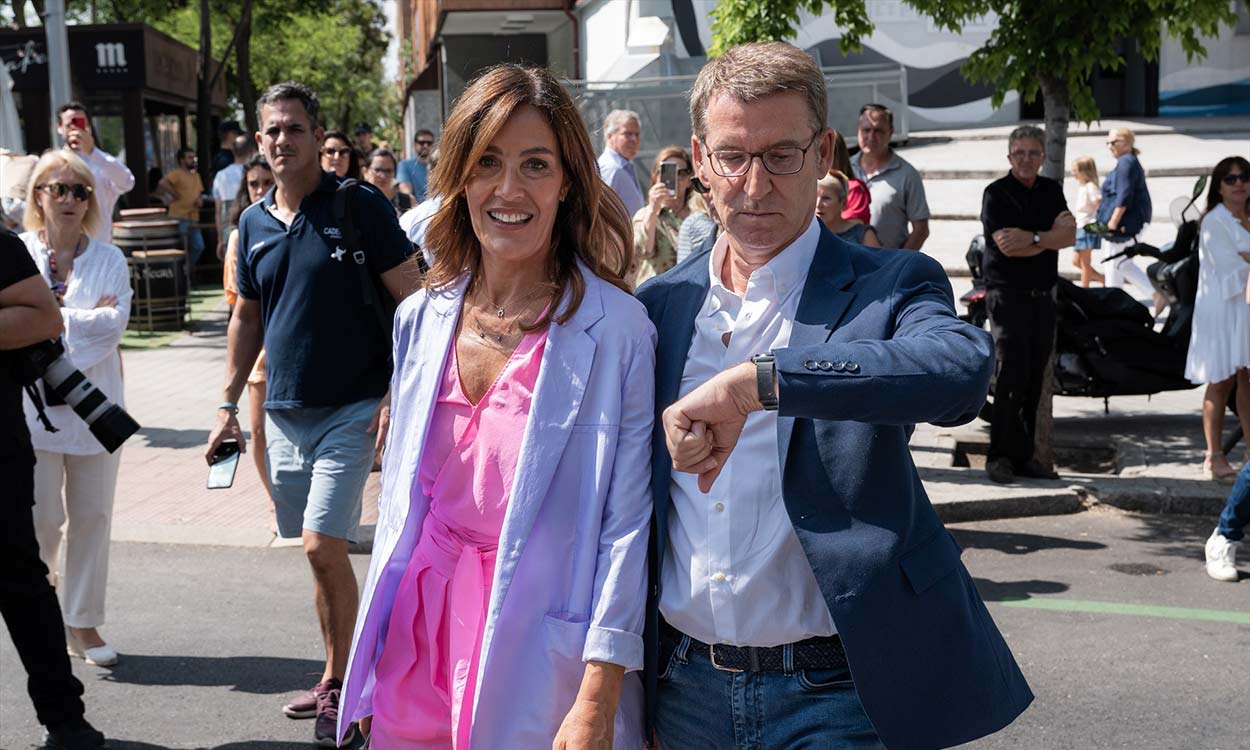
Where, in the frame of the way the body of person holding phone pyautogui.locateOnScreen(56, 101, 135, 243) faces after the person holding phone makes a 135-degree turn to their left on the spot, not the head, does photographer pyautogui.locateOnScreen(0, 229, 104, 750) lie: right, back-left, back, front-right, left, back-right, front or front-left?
back-right

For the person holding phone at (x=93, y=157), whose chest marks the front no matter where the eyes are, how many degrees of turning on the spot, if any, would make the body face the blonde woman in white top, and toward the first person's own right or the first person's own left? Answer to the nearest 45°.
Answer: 0° — they already face them

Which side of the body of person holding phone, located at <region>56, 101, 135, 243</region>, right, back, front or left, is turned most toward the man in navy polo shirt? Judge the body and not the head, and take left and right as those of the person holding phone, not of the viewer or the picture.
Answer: front

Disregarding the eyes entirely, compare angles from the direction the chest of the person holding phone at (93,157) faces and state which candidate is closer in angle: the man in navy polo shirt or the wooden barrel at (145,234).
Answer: the man in navy polo shirt

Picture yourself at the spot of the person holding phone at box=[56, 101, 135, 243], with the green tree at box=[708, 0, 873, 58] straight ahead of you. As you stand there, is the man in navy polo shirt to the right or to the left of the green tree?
right

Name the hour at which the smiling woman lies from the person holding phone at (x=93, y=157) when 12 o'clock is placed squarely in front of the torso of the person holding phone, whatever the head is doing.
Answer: The smiling woman is roughly at 12 o'clock from the person holding phone.

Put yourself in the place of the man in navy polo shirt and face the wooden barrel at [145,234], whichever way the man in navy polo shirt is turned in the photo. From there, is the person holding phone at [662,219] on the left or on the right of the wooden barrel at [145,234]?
right

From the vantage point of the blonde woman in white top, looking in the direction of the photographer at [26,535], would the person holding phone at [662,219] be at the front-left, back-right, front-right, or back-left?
back-left

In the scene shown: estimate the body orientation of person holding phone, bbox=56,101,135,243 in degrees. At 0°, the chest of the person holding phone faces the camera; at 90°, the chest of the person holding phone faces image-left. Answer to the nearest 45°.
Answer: approximately 0°

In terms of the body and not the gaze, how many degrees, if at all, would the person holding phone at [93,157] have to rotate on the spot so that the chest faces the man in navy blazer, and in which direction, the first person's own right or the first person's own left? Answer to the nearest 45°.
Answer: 0° — they already face them

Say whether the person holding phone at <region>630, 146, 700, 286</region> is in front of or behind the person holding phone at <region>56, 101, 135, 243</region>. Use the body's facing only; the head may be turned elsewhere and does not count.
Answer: in front
